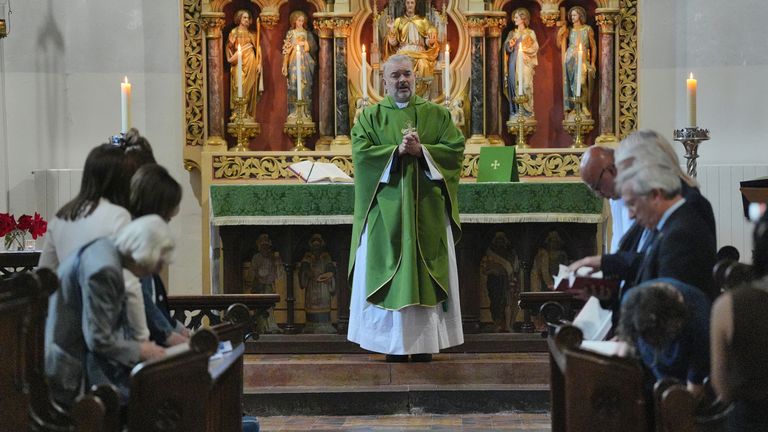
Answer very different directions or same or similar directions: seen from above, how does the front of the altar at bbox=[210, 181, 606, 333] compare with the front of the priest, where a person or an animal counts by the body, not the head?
same or similar directions

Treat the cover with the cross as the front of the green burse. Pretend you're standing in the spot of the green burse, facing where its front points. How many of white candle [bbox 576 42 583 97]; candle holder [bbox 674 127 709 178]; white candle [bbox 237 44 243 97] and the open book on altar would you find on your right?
2

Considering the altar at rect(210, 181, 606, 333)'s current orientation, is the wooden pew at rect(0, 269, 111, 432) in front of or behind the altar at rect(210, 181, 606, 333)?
in front

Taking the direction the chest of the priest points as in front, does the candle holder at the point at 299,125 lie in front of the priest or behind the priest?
behind

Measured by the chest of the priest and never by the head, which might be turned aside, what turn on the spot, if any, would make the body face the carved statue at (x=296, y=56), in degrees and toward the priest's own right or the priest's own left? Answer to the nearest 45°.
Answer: approximately 135° to the priest's own right

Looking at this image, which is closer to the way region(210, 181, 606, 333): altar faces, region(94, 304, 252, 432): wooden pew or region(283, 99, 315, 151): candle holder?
the wooden pew

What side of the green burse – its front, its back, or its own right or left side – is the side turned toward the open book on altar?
right

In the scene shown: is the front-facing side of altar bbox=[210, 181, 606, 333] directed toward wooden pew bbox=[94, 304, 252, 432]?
yes

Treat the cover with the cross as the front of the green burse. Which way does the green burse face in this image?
toward the camera

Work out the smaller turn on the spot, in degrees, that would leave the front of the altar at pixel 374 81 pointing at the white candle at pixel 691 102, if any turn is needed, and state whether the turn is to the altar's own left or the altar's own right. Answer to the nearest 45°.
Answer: approximately 45° to the altar's own left

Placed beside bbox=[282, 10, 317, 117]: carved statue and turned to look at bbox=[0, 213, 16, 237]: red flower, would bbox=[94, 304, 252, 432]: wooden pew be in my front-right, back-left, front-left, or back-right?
front-left

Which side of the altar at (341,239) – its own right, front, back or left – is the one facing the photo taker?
front

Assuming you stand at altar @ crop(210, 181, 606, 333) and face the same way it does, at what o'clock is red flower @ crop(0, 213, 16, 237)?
The red flower is roughly at 2 o'clock from the altar.
